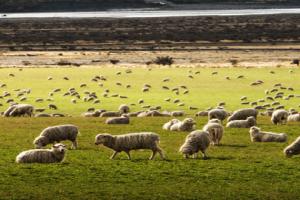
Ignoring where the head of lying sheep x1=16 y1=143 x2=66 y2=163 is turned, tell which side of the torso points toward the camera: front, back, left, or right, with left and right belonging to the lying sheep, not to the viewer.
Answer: right

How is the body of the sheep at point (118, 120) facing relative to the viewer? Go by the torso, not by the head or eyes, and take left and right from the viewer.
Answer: facing to the right of the viewer

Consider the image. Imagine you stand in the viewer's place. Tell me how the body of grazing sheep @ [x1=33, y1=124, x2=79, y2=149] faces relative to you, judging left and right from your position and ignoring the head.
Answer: facing to the left of the viewer

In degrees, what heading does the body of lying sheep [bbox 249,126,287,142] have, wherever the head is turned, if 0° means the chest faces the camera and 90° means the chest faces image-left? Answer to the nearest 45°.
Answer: approximately 90°

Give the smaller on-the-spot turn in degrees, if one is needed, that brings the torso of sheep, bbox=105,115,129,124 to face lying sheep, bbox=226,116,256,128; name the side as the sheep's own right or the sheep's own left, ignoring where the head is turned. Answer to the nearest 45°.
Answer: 0° — it already faces it

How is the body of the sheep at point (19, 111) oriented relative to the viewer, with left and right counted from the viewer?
facing to the left of the viewer
